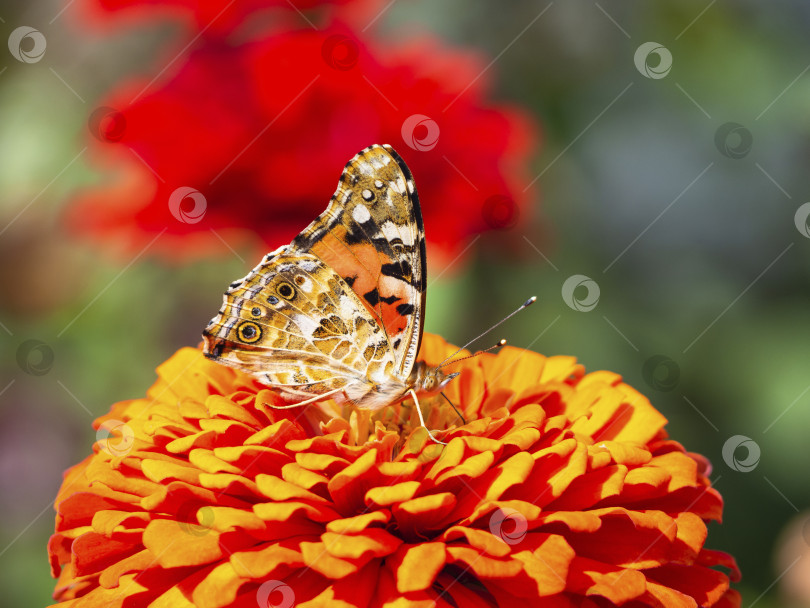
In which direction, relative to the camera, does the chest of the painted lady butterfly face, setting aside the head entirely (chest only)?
to the viewer's right
